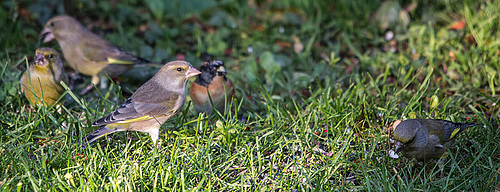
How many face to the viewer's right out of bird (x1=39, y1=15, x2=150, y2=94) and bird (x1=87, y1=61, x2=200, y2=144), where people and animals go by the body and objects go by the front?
1

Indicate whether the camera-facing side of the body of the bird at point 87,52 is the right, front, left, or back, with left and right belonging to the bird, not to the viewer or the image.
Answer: left

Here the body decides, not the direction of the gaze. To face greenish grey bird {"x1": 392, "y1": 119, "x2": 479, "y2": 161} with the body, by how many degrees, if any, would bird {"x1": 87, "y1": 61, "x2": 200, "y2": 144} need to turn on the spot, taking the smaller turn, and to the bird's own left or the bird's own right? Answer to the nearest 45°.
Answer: approximately 45° to the bird's own right

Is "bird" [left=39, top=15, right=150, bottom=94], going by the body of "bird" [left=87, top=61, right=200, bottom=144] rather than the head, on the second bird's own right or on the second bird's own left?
on the second bird's own left

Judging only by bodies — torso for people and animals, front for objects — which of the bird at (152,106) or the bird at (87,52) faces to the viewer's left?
the bird at (87,52)

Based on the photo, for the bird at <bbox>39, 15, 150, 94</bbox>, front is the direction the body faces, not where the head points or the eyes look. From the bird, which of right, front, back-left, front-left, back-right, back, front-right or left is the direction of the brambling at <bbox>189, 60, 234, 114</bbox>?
back-left

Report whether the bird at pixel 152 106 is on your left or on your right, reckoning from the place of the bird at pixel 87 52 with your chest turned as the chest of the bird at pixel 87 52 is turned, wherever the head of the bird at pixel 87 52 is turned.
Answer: on your left

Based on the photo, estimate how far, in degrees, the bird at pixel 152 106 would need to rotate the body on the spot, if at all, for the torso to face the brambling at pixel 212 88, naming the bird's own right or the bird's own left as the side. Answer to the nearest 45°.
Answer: approximately 45° to the bird's own left

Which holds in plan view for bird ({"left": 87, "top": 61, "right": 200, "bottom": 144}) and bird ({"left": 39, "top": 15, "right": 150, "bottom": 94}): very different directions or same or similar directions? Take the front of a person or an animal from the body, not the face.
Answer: very different directions

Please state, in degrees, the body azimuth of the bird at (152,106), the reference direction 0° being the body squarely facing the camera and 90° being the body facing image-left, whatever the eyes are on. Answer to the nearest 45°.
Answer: approximately 270°

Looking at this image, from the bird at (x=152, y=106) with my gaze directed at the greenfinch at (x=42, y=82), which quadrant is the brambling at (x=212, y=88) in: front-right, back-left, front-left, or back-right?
back-right

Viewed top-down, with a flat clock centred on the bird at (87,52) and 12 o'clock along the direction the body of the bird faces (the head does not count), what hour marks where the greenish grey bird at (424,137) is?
The greenish grey bird is roughly at 8 o'clock from the bird.

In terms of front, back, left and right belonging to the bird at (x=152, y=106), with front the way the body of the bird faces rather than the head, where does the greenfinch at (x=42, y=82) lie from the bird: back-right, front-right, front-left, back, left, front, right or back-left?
back-left
